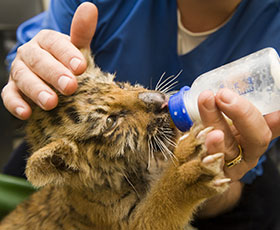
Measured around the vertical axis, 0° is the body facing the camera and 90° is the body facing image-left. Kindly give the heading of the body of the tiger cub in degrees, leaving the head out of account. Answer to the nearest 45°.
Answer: approximately 270°
